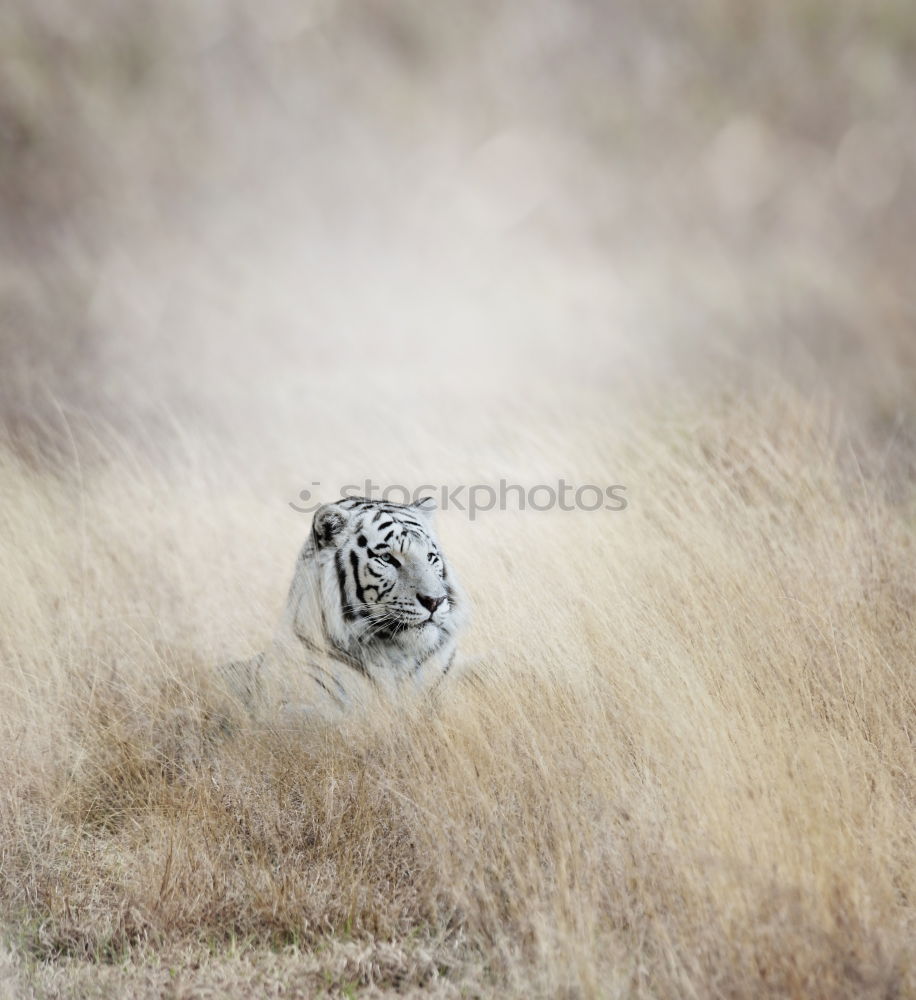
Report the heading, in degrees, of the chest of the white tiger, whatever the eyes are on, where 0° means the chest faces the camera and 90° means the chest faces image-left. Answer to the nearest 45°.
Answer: approximately 315°
